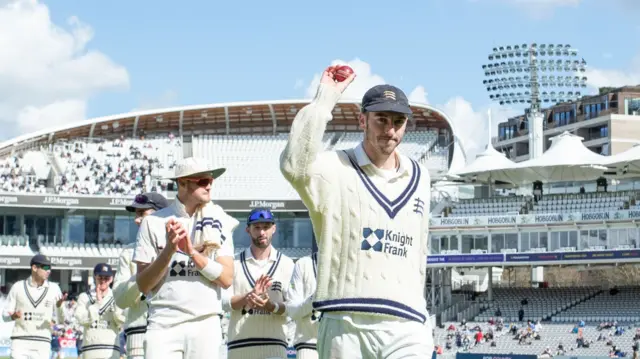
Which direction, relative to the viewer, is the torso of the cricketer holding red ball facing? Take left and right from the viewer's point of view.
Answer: facing the viewer and to the right of the viewer
